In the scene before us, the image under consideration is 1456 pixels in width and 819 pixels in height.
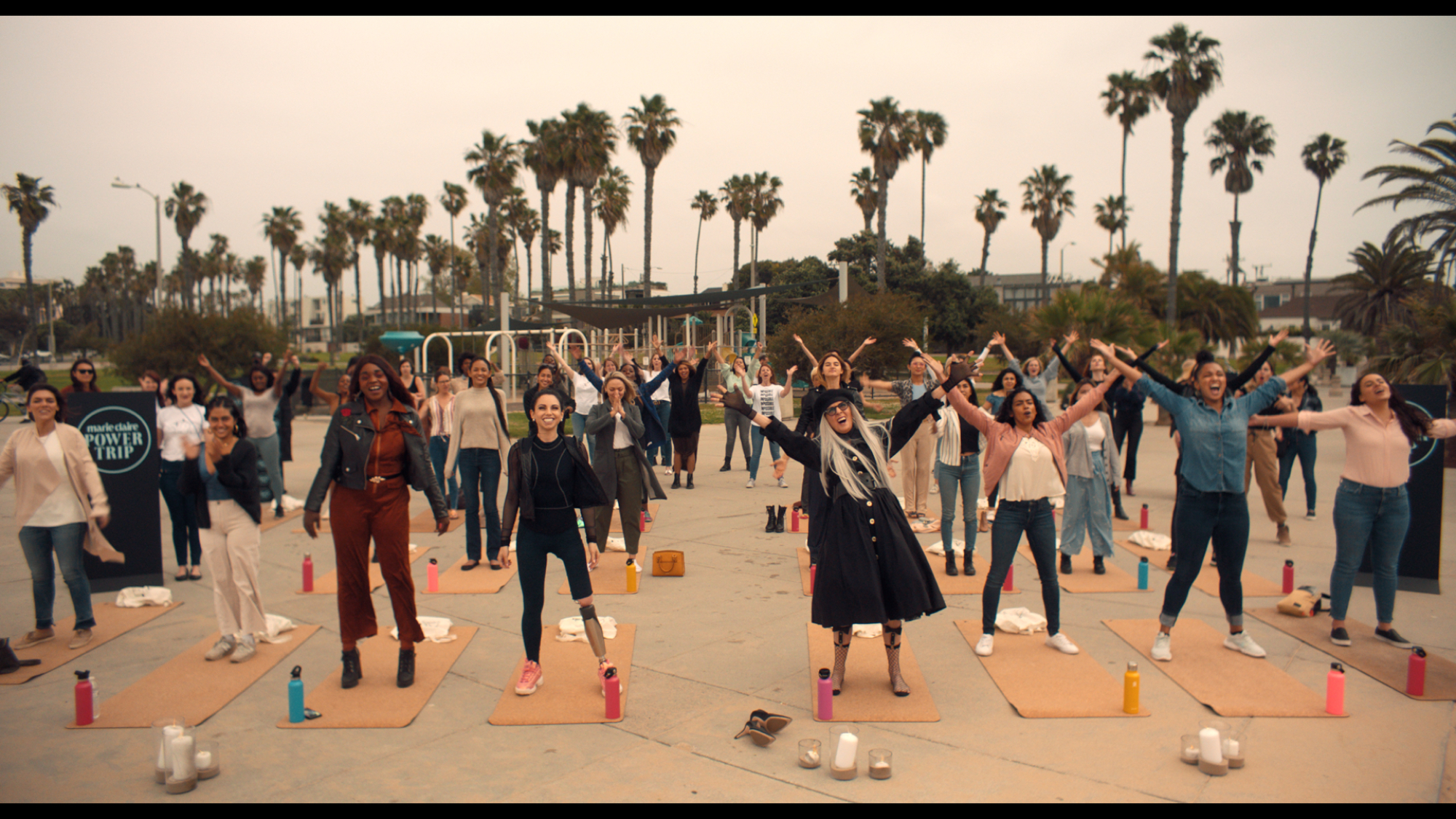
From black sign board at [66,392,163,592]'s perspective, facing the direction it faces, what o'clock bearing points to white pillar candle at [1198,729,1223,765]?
The white pillar candle is roughly at 11 o'clock from the black sign board.

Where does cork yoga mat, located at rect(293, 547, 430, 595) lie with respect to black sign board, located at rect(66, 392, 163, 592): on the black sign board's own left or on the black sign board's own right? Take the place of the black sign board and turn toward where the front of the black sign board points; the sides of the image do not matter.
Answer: on the black sign board's own left

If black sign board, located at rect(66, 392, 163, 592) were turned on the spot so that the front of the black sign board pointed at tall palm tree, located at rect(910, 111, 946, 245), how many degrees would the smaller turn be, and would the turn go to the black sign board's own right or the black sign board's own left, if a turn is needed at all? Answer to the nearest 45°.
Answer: approximately 135° to the black sign board's own left

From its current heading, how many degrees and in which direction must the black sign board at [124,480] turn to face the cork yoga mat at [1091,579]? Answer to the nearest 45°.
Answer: approximately 45° to its left

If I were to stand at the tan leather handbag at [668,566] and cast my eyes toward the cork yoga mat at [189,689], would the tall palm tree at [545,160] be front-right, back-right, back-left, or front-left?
back-right

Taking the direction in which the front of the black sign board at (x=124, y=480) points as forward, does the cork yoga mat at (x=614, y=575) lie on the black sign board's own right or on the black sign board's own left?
on the black sign board's own left

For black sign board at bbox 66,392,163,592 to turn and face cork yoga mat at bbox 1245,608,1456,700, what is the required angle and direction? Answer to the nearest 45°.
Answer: approximately 45° to its left

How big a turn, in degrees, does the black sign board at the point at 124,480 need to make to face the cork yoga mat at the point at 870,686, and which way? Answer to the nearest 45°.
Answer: approximately 45° to its left

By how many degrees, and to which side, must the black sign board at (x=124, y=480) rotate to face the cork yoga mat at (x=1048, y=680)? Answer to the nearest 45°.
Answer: approximately 45° to its left

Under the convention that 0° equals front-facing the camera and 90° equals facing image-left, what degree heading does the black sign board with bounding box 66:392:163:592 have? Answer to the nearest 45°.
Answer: approximately 0°

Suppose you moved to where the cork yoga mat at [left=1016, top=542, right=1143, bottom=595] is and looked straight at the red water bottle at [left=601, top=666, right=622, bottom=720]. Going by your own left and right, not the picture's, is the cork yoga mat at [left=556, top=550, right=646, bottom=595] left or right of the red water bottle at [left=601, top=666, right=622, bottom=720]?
right

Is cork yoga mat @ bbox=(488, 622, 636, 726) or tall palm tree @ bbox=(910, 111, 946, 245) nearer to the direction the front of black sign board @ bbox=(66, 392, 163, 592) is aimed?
the cork yoga mat
